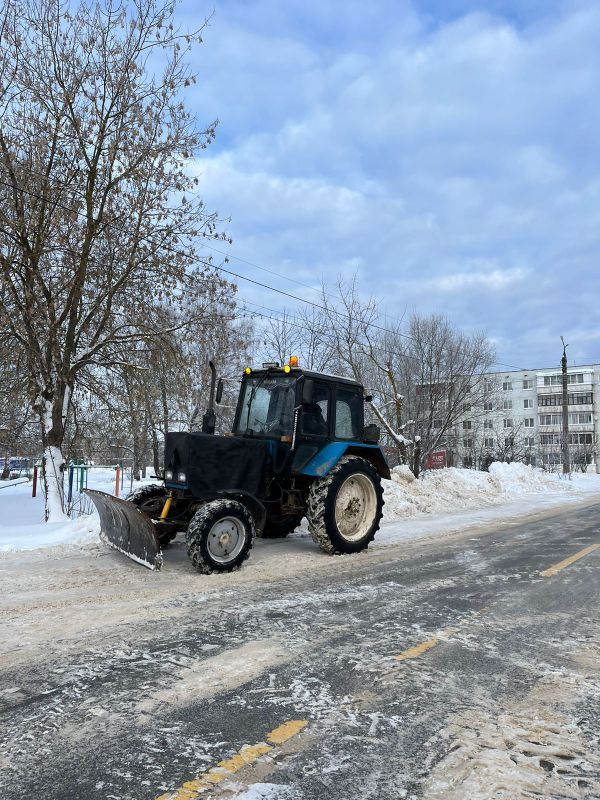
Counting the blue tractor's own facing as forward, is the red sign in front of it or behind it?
behind

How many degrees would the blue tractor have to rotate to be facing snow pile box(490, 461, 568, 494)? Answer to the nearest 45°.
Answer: approximately 180°

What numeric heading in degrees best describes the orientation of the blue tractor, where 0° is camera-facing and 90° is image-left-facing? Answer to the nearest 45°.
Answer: approximately 45°

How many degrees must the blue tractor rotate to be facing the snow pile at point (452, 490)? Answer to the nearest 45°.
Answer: approximately 180°
